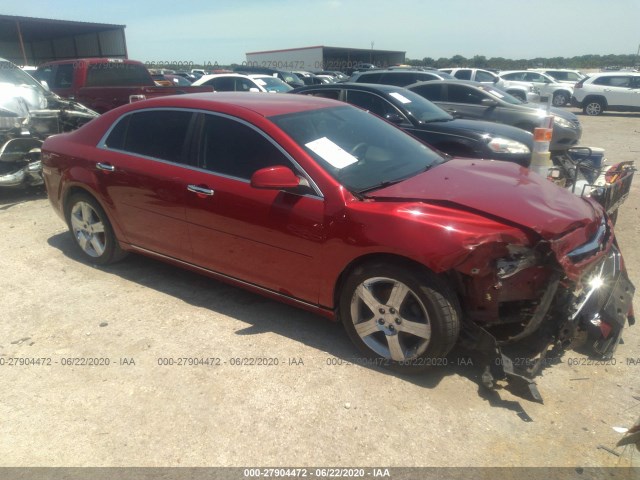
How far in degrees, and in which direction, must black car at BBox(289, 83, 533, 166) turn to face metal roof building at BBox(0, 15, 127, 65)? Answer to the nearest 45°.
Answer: approximately 180°

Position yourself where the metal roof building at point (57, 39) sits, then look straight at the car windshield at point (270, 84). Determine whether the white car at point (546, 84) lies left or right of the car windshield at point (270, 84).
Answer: left
